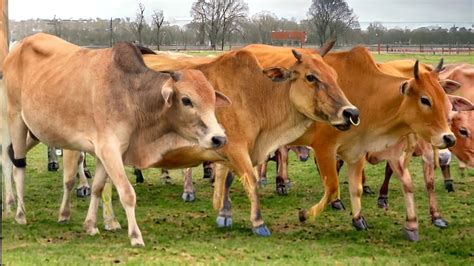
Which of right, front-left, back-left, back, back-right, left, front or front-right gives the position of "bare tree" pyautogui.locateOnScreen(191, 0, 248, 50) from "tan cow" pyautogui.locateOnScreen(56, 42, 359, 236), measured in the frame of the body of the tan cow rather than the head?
left

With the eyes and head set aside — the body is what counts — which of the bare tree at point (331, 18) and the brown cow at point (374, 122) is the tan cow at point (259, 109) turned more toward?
the brown cow

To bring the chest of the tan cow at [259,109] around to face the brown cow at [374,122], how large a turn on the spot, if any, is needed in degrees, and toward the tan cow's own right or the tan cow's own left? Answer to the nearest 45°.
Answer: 0° — it already faces it

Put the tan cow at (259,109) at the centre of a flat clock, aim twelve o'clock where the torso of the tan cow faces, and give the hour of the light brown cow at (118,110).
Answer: The light brown cow is roughly at 5 o'clock from the tan cow.

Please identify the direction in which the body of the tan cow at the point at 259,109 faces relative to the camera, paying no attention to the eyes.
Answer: to the viewer's right

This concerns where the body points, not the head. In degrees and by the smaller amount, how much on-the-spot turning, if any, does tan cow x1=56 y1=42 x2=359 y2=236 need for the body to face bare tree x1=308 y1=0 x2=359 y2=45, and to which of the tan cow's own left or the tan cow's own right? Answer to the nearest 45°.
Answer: approximately 90° to the tan cow's own left
